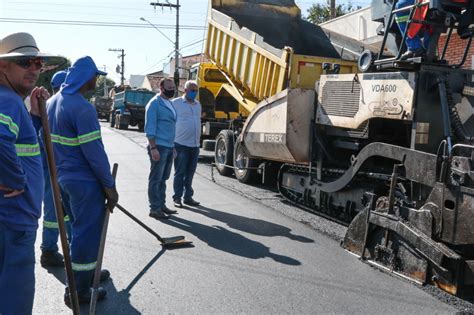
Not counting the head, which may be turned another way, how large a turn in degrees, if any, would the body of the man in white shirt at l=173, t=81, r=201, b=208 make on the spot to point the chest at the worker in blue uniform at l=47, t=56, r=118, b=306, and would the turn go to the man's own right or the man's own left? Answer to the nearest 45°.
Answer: approximately 45° to the man's own right

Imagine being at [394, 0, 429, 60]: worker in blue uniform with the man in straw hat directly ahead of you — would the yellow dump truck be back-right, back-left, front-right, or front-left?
back-right

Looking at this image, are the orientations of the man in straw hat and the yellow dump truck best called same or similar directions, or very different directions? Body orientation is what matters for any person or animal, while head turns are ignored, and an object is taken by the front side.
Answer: very different directions

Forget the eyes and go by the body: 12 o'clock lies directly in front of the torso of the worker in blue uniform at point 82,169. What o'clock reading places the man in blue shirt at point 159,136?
The man in blue shirt is roughly at 11 o'clock from the worker in blue uniform.

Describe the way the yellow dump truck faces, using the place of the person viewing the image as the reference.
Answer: facing away from the viewer and to the left of the viewer

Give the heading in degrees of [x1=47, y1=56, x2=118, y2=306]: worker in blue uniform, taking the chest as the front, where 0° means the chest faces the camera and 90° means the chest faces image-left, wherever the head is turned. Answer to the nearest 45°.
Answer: approximately 225°

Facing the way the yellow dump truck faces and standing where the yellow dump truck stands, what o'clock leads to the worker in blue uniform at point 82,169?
The worker in blue uniform is roughly at 8 o'clock from the yellow dump truck.

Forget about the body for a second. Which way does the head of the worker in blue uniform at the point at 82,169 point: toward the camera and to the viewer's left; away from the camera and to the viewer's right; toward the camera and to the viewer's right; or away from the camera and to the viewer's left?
away from the camera and to the viewer's right
